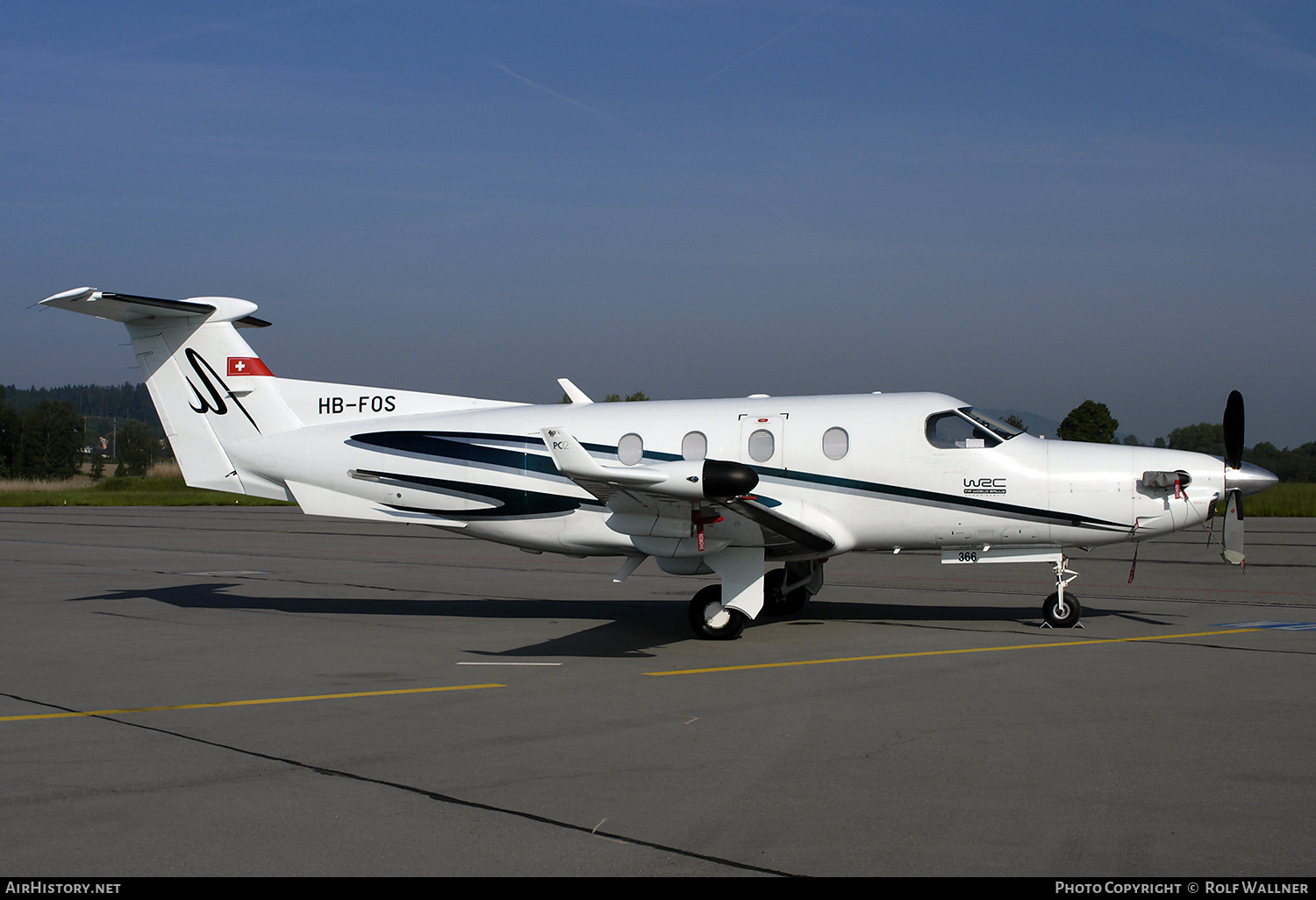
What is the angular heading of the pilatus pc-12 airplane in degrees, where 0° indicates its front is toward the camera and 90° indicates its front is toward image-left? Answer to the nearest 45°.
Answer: approximately 270°
